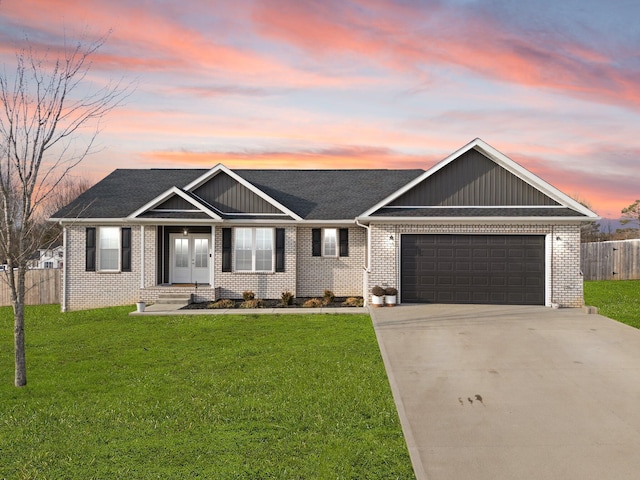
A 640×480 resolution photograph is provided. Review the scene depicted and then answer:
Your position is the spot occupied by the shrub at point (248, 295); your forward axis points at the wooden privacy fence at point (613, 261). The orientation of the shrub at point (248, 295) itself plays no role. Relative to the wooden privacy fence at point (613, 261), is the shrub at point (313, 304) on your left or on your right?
right

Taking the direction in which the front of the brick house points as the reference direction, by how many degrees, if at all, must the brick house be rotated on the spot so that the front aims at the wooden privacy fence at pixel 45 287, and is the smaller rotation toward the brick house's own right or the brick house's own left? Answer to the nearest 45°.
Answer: approximately 90° to the brick house's own right

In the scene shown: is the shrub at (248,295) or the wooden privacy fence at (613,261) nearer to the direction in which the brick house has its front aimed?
the shrub

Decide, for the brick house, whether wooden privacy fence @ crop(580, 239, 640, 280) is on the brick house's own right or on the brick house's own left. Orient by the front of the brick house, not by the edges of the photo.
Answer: on the brick house's own left

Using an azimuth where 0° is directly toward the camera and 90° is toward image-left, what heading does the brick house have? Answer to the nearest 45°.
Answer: approximately 0°
